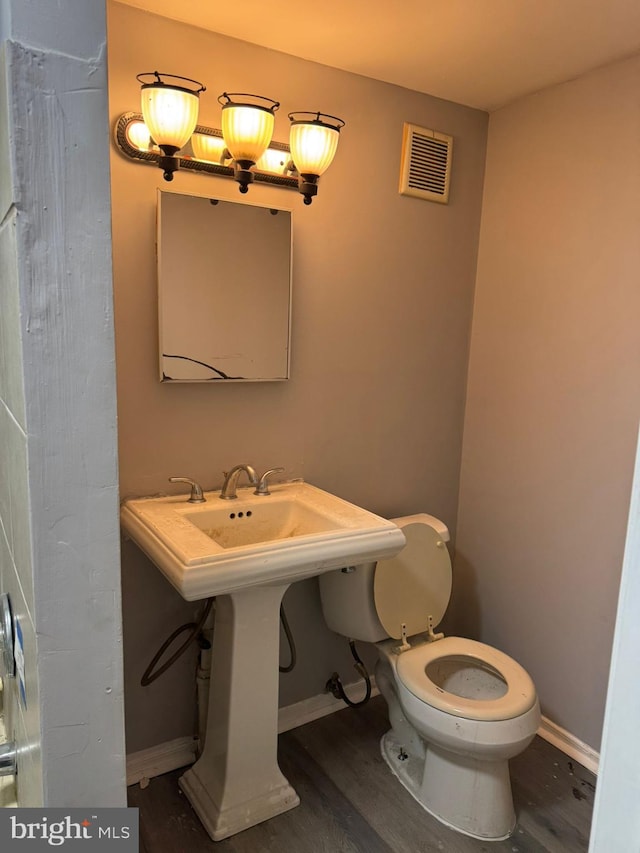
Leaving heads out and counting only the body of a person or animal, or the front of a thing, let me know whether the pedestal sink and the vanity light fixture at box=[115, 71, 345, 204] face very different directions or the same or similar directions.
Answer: same or similar directions

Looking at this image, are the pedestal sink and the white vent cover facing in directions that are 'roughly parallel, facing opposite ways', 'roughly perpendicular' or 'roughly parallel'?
roughly parallel

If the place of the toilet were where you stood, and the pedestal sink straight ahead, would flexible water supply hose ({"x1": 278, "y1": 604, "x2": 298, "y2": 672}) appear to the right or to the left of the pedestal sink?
right

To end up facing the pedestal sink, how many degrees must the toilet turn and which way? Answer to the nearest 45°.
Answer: approximately 90° to its right

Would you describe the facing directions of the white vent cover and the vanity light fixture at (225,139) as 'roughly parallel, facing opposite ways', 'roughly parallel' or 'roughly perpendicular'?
roughly parallel

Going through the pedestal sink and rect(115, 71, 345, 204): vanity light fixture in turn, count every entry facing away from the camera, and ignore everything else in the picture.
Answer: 0

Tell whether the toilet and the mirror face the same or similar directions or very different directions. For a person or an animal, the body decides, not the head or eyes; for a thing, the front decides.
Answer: same or similar directions

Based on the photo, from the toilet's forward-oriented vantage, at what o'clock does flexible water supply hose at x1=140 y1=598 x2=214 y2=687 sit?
The flexible water supply hose is roughly at 4 o'clock from the toilet.

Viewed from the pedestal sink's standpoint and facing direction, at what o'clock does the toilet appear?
The toilet is roughly at 10 o'clock from the pedestal sink.

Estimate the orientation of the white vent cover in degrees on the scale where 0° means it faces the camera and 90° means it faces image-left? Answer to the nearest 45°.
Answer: approximately 315°

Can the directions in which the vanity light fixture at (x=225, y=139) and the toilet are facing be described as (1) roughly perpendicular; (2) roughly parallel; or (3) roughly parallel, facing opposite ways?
roughly parallel

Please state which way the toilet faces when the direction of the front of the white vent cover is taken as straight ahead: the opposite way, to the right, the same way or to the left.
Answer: the same way

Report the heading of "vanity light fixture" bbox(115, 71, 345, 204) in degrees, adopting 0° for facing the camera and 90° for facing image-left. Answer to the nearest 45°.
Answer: approximately 315°

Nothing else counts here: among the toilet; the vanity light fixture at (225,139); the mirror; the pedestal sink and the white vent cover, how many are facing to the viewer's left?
0

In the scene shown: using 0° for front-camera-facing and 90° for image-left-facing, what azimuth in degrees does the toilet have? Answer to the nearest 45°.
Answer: approximately 315°

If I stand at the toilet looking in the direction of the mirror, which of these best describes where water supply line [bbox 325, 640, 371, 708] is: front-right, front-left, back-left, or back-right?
front-right

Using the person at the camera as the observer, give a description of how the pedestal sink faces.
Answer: facing the viewer and to the right of the viewer
